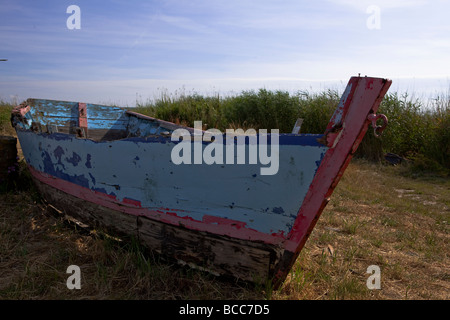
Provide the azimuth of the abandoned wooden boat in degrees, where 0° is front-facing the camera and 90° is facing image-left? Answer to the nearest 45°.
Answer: approximately 315°
